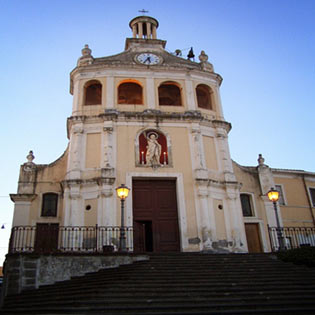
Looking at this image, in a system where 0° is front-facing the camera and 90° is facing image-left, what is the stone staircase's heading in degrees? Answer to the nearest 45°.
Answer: approximately 0°

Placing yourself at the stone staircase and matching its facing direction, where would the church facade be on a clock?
The church facade is roughly at 6 o'clock from the stone staircase.

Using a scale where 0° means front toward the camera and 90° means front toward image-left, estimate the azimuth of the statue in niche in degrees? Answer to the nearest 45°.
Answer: approximately 0°

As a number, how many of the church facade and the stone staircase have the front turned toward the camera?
2

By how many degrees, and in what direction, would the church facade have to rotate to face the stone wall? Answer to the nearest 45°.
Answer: approximately 45° to its right

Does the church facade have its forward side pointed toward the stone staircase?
yes
